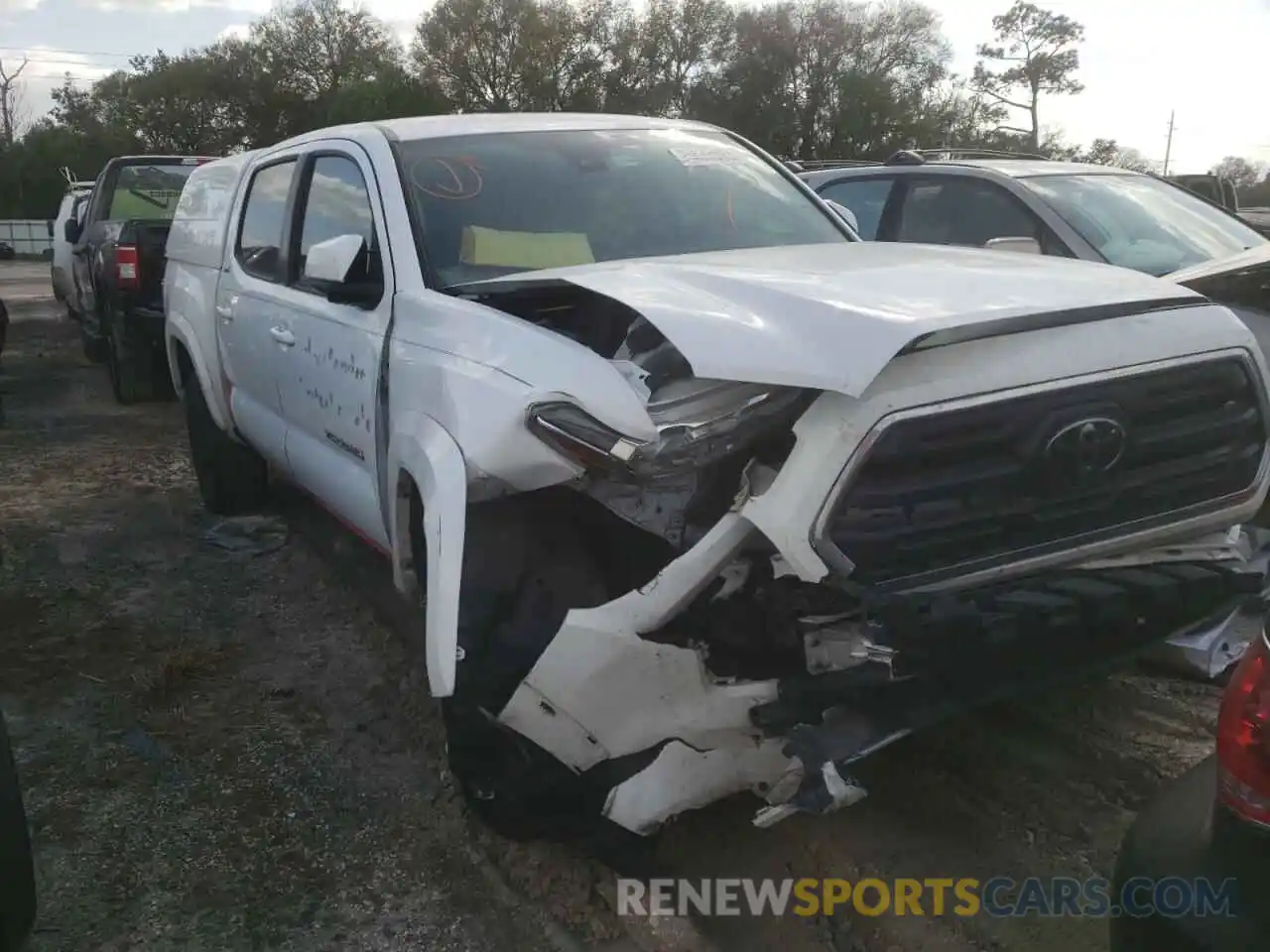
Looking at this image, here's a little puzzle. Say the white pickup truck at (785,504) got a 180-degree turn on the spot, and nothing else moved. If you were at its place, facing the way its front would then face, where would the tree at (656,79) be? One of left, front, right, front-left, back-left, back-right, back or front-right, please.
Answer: front-right

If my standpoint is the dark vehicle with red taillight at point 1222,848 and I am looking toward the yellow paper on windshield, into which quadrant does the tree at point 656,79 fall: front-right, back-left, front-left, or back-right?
front-right

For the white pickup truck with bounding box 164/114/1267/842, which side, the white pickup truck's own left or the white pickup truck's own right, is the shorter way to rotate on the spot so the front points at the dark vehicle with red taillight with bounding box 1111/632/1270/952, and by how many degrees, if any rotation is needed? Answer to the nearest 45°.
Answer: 0° — it already faces it

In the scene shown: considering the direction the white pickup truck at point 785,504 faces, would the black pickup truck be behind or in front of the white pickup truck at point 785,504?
behind

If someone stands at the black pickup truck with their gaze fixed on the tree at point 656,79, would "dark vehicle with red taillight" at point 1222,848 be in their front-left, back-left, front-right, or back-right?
back-right
